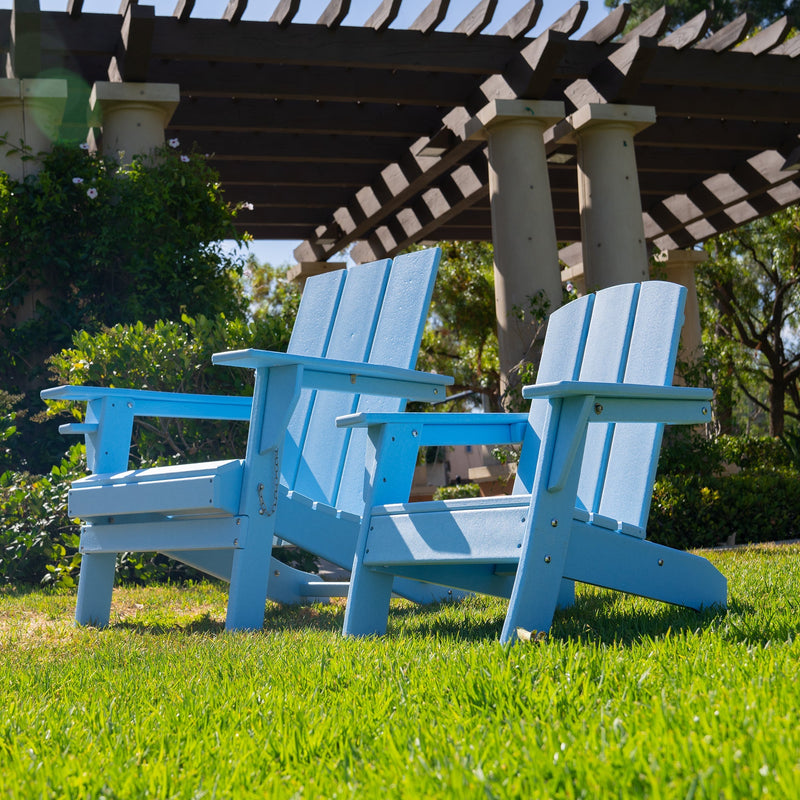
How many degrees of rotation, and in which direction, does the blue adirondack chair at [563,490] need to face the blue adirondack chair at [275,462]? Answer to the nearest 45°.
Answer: approximately 90° to its right

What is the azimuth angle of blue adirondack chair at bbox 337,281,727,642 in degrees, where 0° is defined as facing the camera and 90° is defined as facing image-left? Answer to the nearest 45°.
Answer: approximately 45°

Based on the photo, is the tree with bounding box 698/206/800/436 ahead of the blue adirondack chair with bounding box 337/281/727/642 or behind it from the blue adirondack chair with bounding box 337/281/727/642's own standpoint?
behind

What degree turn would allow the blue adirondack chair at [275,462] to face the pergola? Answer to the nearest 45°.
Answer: approximately 135° to its right

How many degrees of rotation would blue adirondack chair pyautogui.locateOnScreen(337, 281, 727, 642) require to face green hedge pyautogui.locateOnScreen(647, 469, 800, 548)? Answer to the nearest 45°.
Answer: approximately 135° to its right

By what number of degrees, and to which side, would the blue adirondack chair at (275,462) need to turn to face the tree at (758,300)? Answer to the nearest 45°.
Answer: approximately 180°

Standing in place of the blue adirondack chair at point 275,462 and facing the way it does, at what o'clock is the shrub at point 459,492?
The shrub is roughly at 5 o'clock from the blue adirondack chair.

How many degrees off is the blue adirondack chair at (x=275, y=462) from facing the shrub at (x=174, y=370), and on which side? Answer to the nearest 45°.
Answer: approximately 135° to its right

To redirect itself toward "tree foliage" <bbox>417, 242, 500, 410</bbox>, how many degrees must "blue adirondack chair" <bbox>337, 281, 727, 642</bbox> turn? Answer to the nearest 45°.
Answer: approximately 135° to its right

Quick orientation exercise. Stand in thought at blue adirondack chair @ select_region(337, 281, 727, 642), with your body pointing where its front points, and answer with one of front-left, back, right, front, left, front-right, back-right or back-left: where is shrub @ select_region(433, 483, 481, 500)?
back-right

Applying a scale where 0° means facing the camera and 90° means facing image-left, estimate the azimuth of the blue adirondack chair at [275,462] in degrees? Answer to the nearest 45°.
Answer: approximately 45°

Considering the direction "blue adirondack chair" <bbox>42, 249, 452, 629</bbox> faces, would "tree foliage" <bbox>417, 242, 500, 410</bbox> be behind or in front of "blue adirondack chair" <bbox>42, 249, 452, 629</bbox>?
behind
